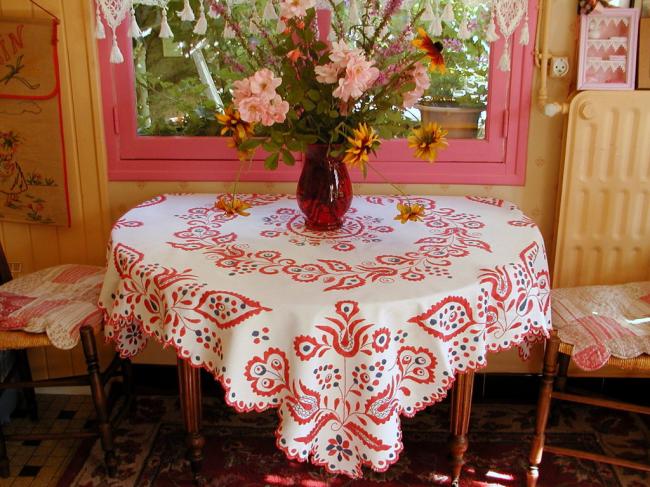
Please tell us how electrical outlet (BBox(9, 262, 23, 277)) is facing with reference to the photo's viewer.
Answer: facing the viewer

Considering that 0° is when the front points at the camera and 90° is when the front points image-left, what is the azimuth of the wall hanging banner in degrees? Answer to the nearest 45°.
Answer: approximately 0°

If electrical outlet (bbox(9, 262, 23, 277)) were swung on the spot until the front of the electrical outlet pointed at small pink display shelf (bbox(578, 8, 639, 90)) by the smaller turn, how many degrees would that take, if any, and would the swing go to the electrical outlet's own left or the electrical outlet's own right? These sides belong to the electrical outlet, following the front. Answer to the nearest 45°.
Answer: approximately 45° to the electrical outlet's own left

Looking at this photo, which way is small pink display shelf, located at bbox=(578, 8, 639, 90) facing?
toward the camera

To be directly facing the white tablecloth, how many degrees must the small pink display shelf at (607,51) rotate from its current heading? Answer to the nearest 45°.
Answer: approximately 45° to its right

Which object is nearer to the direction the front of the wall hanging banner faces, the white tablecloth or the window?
the white tablecloth

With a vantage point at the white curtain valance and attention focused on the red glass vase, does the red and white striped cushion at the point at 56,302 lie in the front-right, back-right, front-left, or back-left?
front-right

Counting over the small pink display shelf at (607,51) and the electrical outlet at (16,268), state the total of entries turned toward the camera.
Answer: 2

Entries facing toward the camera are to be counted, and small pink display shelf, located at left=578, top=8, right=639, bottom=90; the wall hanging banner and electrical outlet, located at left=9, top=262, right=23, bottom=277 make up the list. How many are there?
3

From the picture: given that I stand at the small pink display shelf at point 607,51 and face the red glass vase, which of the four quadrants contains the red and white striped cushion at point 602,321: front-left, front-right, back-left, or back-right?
front-left

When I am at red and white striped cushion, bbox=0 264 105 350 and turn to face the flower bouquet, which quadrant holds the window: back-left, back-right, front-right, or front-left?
front-left

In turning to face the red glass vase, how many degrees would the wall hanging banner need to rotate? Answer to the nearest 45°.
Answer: approximately 45° to its left

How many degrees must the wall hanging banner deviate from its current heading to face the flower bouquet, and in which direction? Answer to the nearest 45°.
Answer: approximately 45° to its left
